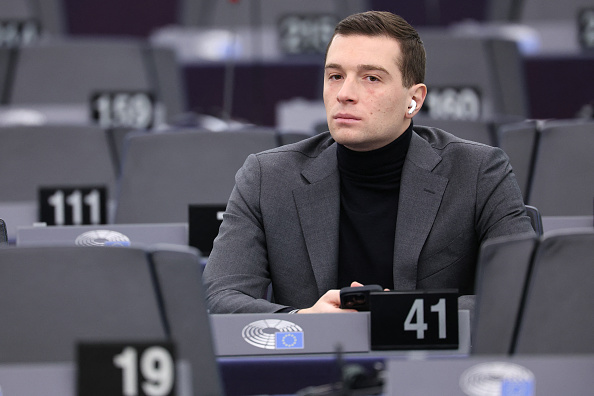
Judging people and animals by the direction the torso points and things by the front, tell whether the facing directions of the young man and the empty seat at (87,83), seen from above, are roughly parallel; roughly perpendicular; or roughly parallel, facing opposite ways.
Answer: roughly parallel

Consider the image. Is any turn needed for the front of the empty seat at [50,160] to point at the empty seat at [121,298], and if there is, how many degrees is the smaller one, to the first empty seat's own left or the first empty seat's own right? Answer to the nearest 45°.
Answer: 0° — it already faces it

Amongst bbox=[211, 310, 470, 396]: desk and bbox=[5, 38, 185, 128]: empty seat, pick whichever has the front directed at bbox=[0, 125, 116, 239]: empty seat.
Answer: bbox=[5, 38, 185, 128]: empty seat

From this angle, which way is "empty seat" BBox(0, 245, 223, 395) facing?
toward the camera

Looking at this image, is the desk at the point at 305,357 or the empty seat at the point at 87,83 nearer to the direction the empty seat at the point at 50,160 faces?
the desk

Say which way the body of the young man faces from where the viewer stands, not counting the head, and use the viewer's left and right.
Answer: facing the viewer

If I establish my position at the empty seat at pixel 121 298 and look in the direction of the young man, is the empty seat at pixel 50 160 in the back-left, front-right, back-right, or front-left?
front-left

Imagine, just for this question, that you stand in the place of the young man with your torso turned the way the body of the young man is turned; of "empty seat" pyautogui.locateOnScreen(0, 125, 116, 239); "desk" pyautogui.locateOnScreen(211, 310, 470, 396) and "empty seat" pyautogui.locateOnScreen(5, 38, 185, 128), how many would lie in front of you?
1

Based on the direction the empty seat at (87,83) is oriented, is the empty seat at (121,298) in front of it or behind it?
in front

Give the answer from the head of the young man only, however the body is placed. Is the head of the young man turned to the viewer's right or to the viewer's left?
to the viewer's left

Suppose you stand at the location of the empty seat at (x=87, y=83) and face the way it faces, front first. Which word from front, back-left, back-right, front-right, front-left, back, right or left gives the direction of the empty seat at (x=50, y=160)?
front

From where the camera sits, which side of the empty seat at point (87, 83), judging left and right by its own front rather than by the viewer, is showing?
front
